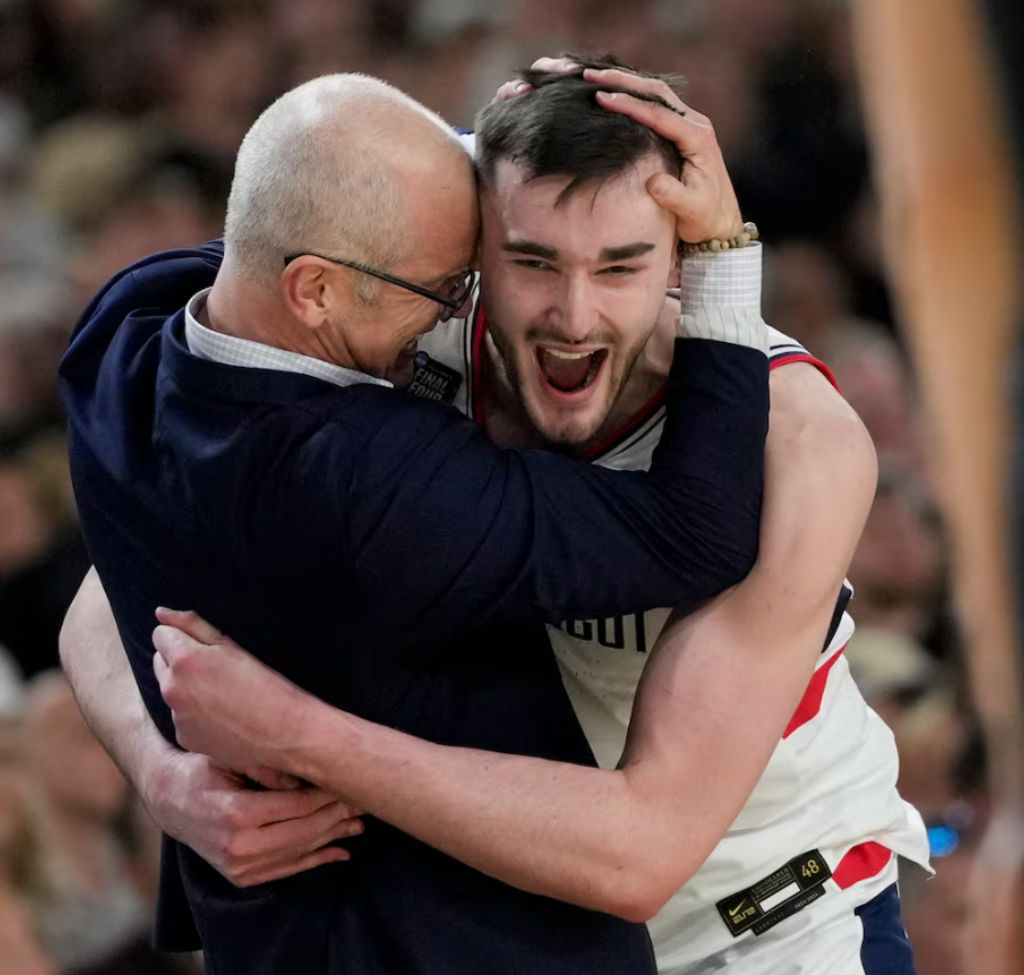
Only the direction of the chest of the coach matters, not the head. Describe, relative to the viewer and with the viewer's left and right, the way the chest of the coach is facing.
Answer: facing away from the viewer and to the right of the viewer

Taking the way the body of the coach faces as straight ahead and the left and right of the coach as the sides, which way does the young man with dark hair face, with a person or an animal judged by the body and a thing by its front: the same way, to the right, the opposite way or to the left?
the opposite way

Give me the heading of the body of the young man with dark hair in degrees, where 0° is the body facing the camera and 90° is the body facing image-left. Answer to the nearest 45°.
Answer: approximately 45°
